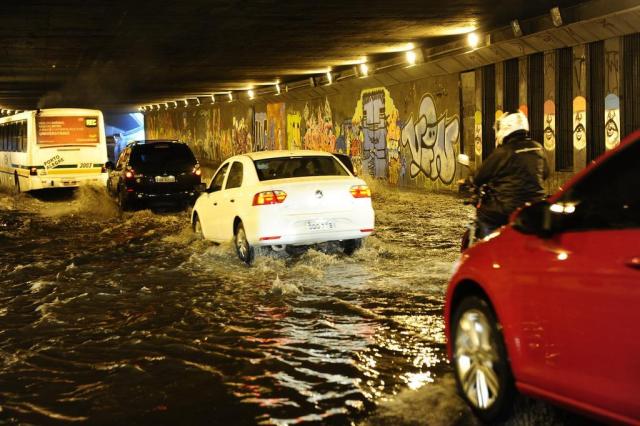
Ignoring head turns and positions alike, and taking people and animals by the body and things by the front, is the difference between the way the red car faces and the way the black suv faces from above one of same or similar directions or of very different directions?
same or similar directions

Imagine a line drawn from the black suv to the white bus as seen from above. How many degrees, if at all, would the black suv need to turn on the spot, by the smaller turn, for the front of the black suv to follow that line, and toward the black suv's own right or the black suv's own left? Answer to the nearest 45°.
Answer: approximately 45° to the black suv's own left

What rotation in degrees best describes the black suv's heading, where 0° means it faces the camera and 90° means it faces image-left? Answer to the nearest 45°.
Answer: approximately 180°

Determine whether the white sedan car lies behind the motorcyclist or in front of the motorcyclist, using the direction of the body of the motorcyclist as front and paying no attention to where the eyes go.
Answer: in front

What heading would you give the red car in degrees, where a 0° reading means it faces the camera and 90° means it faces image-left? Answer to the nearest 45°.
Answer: approximately 135°

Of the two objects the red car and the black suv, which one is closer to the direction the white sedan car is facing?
the black suv

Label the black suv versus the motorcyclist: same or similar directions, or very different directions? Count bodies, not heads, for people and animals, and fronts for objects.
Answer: same or similar directions

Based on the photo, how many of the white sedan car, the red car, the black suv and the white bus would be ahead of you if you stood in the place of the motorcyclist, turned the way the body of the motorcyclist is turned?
3

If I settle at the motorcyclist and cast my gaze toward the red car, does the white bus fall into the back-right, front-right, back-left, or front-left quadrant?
back-right

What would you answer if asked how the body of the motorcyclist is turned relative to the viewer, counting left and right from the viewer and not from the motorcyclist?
facing away from the viewer and to the left of the viewer

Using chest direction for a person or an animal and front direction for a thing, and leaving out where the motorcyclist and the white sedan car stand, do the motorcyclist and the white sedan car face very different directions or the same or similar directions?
same or similar directions
